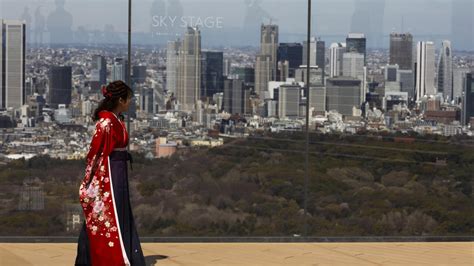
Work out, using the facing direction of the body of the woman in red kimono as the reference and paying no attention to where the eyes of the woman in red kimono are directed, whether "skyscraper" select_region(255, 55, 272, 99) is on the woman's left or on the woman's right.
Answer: on the woman's left

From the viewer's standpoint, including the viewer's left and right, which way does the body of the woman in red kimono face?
facing to the right of the viewer

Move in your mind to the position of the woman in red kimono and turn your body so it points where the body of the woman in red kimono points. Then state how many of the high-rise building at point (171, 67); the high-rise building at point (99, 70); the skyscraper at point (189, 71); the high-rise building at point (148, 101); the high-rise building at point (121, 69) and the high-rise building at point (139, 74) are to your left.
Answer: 6

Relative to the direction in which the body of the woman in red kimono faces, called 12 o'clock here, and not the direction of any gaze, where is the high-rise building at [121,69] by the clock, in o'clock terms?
The high-rise building is roughly at 9 o'clock from the woman in red kimono.

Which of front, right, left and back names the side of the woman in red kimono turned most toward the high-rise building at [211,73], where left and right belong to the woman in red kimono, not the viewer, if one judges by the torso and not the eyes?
left

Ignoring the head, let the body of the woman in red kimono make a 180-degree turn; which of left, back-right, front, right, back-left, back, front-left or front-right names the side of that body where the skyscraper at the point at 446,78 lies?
back-right

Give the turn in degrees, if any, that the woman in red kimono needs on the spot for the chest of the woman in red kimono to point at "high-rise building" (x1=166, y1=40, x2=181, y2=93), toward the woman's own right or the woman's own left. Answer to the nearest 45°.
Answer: approximately 90° to the woman's own left
